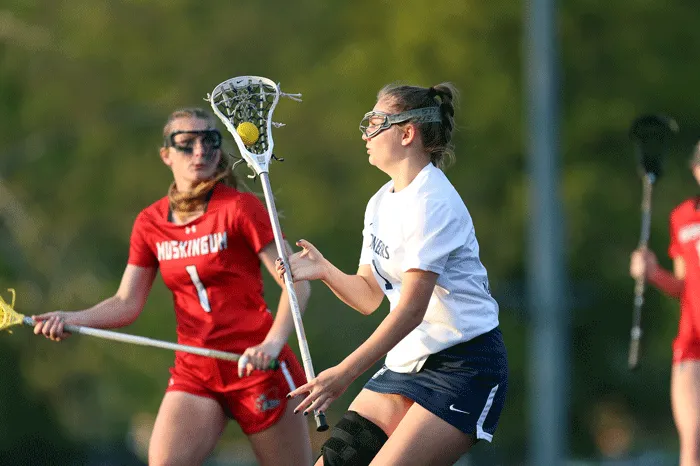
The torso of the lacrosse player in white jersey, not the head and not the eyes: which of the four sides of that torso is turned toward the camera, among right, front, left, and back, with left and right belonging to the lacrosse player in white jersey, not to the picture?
left

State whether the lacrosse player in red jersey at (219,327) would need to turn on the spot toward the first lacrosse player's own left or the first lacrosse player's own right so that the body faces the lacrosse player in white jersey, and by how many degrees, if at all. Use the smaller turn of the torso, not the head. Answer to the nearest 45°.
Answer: approximately 45° to the first lacrosse player's own left

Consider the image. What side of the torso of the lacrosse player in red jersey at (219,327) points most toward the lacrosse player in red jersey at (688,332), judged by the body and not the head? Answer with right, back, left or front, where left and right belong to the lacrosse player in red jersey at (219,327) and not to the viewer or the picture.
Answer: left

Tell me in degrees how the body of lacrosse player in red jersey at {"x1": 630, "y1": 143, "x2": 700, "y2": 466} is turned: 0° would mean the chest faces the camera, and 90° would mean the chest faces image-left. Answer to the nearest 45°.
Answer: approximately 45°

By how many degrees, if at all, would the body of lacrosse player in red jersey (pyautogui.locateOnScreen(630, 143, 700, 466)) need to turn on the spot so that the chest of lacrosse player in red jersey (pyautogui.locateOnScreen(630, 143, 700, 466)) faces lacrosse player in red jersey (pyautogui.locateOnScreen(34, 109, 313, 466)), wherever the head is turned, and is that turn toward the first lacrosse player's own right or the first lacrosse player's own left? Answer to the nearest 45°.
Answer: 0° — they already face them

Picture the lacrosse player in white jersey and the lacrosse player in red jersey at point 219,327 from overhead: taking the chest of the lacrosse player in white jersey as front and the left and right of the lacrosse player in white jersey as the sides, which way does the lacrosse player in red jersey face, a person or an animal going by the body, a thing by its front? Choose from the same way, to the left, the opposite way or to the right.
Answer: to the left

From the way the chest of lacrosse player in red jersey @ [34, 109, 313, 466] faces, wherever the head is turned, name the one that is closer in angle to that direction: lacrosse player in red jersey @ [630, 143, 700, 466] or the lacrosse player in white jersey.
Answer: the lacrosse player in white jersey

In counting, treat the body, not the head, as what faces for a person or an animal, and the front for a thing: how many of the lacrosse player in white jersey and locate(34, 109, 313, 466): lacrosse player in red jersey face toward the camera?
1
